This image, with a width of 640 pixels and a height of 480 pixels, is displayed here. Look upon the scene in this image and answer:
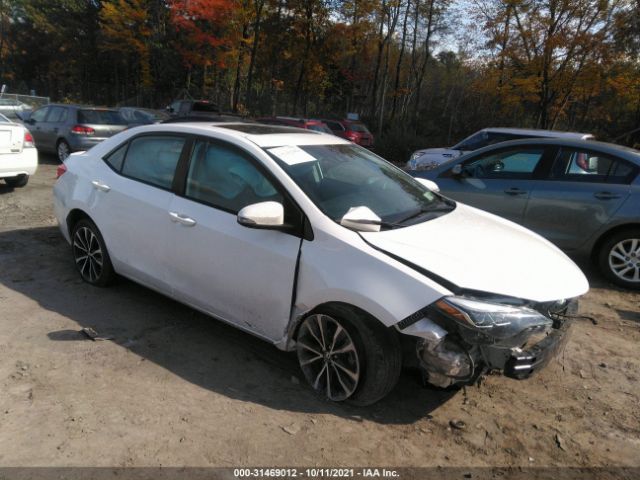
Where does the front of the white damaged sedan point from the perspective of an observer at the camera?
facing the viewer and to the right of the viewer

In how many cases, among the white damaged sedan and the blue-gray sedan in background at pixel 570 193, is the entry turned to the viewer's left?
1

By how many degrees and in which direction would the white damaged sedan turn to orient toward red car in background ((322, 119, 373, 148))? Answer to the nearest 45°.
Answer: approximately 135° to its left

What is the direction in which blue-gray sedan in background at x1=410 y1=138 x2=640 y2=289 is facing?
to the viewer's left

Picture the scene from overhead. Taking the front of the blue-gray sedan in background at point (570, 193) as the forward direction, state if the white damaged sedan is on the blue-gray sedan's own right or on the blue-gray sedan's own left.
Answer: on the blue-gray sedan's own left

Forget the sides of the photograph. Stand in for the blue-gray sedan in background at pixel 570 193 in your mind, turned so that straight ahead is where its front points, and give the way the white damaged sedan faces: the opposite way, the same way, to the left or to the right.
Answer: the opposite way

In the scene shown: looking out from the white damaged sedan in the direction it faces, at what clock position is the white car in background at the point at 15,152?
The white car in background is roughly at 6 o'clock from the white damaged sedan.

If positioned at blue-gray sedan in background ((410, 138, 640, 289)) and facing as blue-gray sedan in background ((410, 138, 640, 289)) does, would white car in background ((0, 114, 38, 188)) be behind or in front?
in front

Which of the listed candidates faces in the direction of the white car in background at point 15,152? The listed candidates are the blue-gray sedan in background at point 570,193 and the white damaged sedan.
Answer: the blue-gray sedan in background

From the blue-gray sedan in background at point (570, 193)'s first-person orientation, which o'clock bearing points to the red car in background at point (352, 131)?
The red car in background is roughly at 2 o'clock from the blue-gray sedan in background.

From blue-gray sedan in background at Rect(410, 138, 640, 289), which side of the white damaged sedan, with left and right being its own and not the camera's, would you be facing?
left
